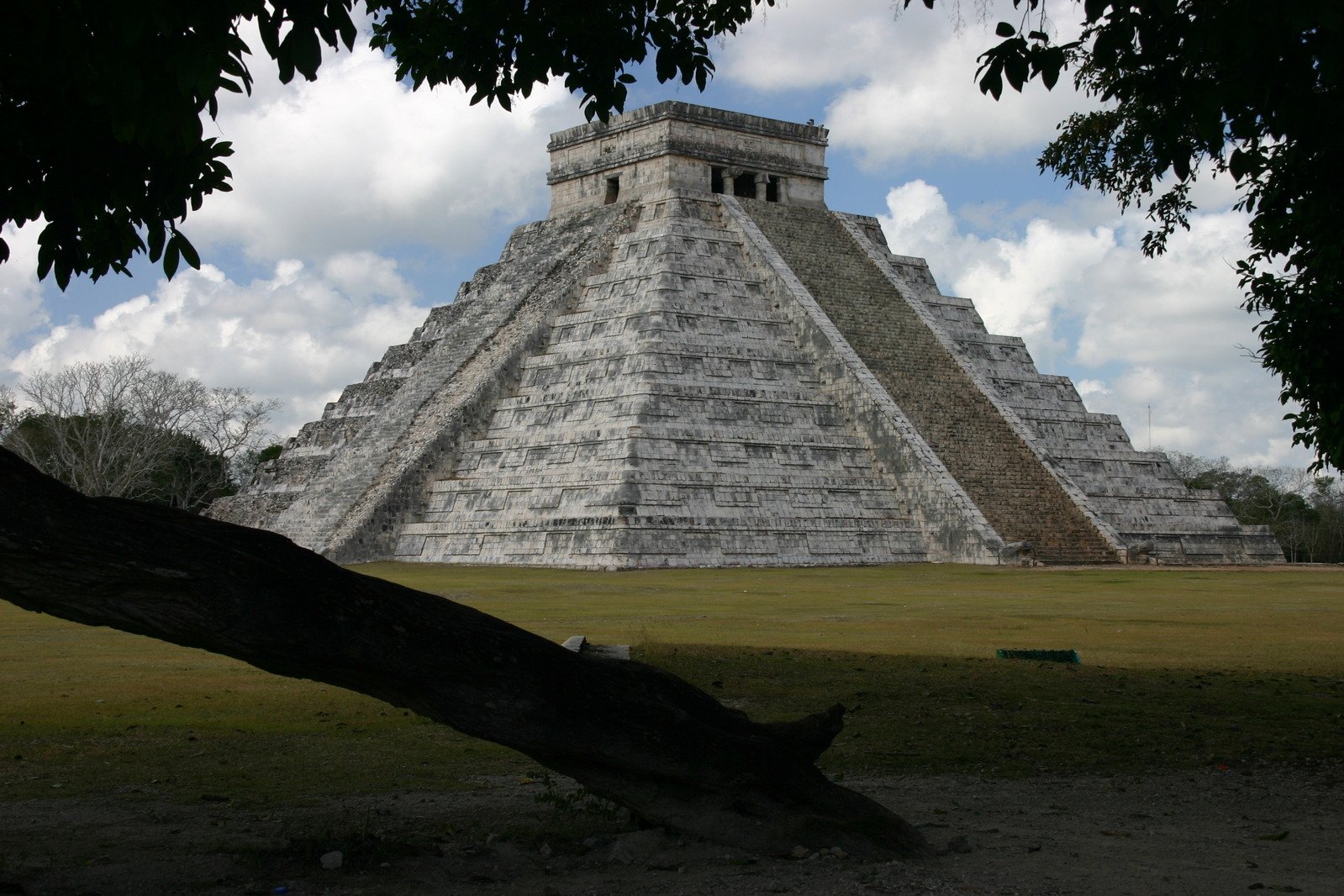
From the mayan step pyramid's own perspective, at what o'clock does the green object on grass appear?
The green object on grass is roughly at 1 o'clock from the mayan step pyramid.

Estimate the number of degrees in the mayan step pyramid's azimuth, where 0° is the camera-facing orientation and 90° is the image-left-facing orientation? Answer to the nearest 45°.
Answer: approximately 315°

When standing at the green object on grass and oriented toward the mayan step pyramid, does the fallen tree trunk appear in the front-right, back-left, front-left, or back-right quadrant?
back-left

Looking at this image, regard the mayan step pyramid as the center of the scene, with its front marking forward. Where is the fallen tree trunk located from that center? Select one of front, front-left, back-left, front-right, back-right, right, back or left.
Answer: front-right
